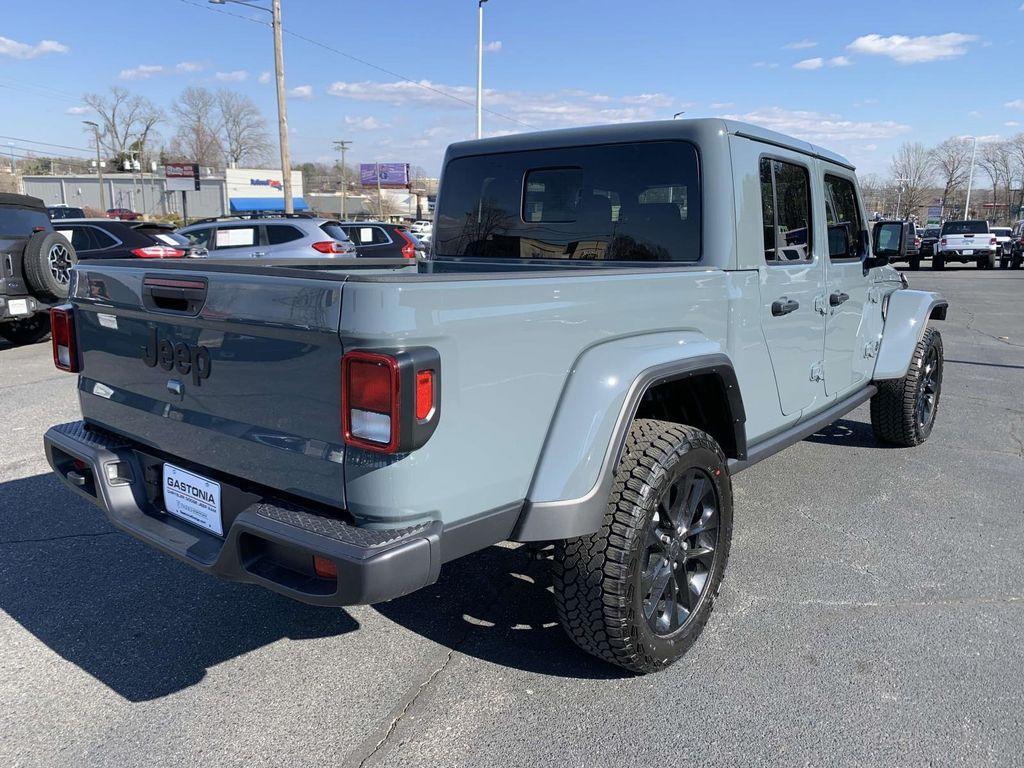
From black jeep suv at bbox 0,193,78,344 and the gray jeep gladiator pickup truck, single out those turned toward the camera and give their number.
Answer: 0

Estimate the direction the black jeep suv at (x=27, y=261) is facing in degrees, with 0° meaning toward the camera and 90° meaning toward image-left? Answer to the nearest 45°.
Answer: approximately 135°

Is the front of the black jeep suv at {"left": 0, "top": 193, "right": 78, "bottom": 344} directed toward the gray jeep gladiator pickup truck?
no

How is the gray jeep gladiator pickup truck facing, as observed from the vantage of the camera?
facing away from the viewer and to the right of the viewer

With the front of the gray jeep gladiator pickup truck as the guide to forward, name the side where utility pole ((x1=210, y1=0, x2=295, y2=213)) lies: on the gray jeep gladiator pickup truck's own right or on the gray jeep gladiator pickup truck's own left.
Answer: on the gray jeep gladiator pickup truck's own left

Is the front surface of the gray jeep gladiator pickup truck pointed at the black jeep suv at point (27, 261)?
no

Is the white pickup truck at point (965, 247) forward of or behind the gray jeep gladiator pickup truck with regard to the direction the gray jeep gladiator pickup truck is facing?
forward

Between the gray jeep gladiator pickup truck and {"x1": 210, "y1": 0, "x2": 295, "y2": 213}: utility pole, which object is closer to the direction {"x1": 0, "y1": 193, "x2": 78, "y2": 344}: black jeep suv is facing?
the utility pole
